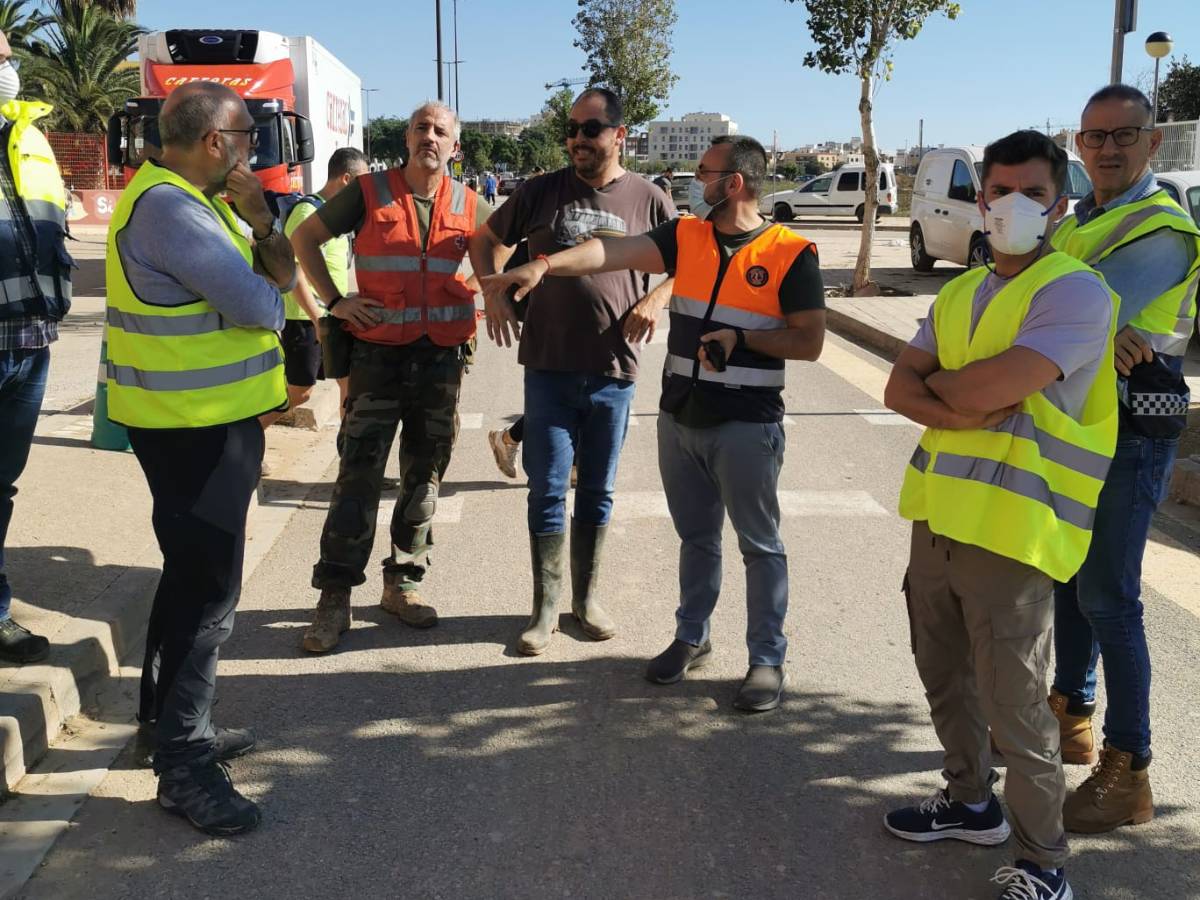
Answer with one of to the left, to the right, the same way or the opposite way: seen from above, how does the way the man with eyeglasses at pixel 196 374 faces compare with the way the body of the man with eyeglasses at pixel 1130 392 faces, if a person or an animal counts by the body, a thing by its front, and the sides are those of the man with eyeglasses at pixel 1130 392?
the opposite way

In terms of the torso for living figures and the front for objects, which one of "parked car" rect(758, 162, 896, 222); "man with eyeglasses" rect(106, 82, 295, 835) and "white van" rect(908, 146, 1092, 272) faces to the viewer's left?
the parked car

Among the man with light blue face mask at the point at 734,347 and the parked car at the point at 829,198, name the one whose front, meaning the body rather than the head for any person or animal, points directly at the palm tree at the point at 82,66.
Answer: the parked car

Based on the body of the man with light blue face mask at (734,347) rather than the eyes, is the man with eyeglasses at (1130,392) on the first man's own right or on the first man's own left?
on the first man's own left

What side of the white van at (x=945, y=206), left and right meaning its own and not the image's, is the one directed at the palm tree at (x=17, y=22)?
right

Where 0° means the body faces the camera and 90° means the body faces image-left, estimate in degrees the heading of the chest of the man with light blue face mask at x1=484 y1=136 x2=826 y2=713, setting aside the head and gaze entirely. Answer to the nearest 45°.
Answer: approximately 45°

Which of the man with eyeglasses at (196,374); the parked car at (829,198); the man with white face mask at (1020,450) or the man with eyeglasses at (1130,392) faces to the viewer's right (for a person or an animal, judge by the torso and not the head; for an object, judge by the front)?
the man with eyeglasses at (196,374)

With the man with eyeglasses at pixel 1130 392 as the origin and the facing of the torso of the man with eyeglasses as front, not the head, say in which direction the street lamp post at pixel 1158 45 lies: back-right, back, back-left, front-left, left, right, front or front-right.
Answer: back-right

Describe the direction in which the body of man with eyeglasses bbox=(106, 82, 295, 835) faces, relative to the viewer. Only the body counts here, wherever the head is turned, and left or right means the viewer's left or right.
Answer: facing to the right of the viewer

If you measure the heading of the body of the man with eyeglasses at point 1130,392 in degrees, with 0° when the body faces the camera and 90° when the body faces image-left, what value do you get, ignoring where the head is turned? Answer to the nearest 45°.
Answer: approximately 45°

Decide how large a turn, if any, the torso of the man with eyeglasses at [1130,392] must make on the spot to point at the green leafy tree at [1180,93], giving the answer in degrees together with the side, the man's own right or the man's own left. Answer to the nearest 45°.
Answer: approximately 135° to the man's own right
